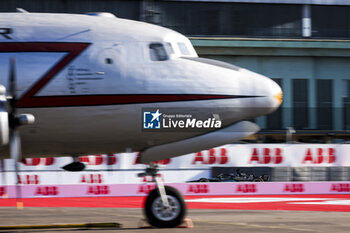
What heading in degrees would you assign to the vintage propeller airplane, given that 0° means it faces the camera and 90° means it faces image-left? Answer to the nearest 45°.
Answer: approximately 270°

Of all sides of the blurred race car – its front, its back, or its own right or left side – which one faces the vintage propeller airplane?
left

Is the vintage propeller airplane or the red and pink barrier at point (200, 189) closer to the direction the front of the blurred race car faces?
the red and pink barrier

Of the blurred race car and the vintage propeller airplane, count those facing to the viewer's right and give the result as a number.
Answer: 1

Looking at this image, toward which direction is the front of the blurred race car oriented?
to the viewer's left

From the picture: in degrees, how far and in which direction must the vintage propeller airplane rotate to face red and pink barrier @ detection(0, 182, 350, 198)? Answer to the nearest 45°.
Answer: approximately 90° to its left

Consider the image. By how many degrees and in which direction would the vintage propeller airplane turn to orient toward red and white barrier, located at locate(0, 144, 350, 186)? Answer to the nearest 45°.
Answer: approximately 90° to its left
